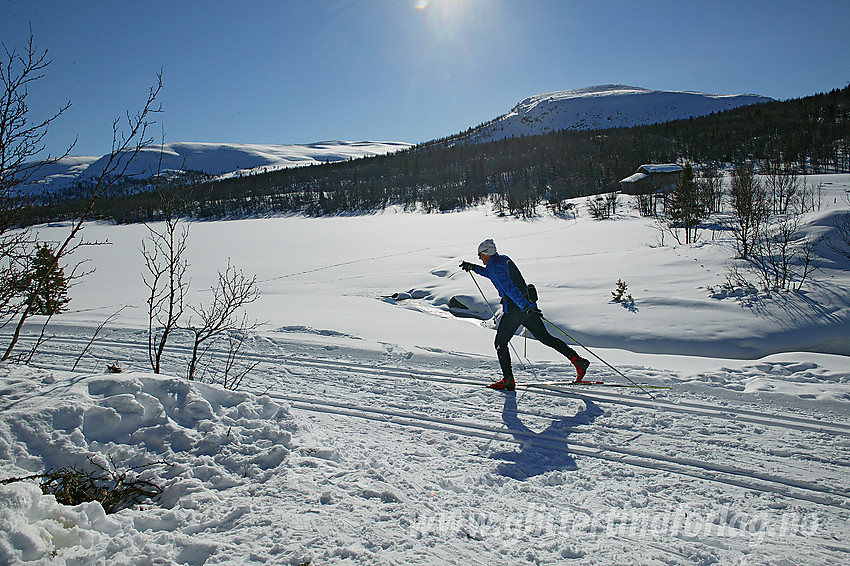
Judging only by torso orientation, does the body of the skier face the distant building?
no

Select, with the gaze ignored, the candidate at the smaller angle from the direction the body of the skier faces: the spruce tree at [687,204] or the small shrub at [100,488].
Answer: the small shrub

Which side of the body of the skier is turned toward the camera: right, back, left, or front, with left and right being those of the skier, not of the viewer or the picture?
left

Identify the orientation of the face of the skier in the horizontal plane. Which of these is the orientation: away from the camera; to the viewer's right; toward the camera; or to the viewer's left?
to the viewer's left

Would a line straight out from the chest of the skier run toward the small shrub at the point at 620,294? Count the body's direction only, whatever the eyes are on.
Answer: no

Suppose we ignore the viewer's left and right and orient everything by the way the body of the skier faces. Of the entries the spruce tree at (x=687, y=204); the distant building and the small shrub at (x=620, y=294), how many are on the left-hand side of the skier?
0

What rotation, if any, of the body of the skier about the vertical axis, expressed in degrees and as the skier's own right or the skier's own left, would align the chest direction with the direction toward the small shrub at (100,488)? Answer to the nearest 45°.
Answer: approximately 45° to the skier's own left

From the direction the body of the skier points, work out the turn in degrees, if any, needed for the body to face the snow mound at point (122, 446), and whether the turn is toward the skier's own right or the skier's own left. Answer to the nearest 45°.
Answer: approximately 45° to the skier's own left

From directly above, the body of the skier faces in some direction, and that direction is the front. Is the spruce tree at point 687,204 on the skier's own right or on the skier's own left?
on the skier's own right
